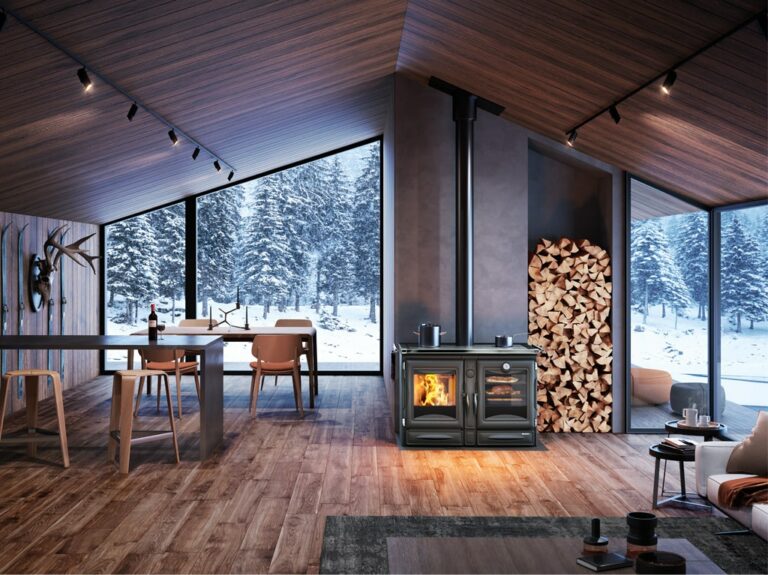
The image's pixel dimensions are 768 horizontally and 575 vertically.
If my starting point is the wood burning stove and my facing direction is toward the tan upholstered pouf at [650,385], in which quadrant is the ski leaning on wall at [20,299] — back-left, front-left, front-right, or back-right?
back-left

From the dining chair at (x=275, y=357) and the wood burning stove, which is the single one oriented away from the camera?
the dining chair

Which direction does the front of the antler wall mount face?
to the viewer's right

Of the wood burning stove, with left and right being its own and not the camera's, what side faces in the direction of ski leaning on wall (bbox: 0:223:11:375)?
right

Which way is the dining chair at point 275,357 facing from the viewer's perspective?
away from the camera

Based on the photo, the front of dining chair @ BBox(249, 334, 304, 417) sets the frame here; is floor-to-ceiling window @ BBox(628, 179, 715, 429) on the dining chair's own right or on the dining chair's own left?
on the dining chair's own right

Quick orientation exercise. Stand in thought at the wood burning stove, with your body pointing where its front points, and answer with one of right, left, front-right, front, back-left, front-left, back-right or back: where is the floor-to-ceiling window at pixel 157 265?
back-right

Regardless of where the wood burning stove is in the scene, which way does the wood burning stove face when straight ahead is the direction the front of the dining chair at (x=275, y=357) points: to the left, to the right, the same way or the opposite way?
the opposite way

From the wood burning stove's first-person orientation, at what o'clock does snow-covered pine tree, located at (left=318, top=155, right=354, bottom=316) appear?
The snow-covered pine tree is roughly at 5 o'clock from the wood burning stove.

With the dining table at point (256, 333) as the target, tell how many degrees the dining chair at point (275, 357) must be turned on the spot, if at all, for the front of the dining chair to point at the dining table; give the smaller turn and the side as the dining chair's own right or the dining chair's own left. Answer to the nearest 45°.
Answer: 0° — it already faces it

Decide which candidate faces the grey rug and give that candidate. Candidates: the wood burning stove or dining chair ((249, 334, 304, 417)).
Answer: the wood burning stove

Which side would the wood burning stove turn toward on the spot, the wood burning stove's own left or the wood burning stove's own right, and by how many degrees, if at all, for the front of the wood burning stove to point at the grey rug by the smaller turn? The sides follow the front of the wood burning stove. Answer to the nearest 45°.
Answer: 0° — it already faces it

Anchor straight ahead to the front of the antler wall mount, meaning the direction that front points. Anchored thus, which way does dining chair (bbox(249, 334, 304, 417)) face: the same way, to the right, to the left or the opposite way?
to the left

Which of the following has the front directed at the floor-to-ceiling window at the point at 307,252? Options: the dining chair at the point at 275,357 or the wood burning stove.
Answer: the dining chair

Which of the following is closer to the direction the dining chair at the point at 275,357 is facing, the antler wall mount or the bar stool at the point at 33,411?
the antler wall mount

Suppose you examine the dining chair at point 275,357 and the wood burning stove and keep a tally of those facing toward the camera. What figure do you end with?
1

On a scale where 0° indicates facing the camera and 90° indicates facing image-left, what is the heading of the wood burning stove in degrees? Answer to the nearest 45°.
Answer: approximately 0°
